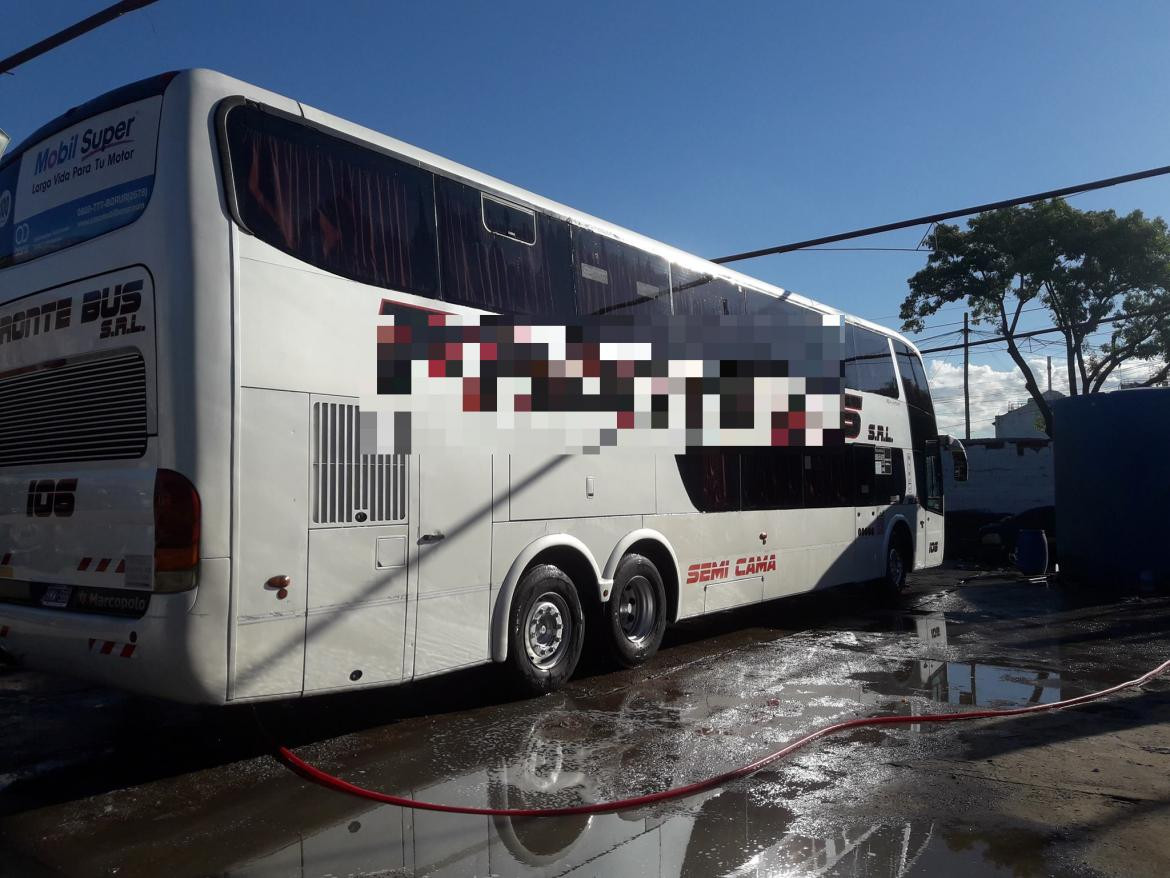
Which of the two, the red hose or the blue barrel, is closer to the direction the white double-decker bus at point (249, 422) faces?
the blue barrel

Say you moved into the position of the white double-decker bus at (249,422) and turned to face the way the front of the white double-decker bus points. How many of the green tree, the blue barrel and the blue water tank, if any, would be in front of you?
3

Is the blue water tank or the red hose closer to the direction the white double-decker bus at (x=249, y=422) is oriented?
the blue water tank

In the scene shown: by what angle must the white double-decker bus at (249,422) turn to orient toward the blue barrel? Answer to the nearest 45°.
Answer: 0° — it already faces it

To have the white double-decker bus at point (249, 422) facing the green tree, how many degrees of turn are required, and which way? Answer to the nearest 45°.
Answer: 0° — it already faces it

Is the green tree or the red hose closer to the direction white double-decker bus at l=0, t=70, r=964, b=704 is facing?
the green tree

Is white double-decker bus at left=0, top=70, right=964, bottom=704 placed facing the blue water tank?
yes

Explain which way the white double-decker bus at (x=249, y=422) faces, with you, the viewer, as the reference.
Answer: facing away from the viewer and to the right of the viewer
